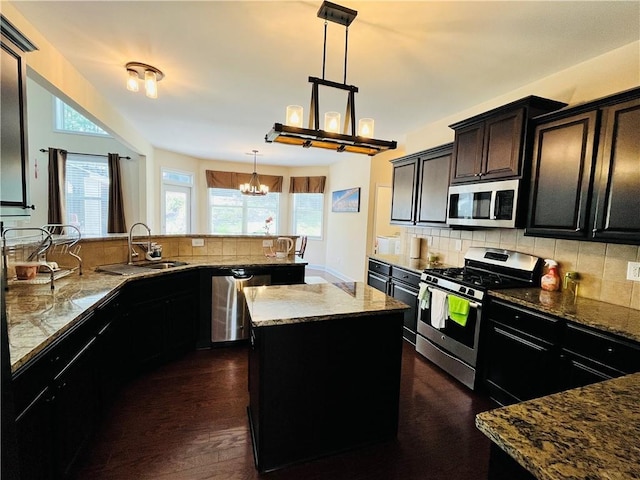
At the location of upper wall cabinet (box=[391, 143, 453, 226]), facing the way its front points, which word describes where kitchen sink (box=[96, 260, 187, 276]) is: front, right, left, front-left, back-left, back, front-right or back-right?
front

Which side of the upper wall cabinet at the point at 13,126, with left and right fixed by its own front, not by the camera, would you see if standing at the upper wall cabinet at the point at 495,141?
front

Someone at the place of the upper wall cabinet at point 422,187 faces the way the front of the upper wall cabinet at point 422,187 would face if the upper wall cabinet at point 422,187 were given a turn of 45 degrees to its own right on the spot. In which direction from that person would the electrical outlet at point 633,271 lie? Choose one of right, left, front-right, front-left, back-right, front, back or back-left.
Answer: back-left

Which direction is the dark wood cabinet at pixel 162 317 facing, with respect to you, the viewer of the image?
facing the viewer and to the right of the viewer

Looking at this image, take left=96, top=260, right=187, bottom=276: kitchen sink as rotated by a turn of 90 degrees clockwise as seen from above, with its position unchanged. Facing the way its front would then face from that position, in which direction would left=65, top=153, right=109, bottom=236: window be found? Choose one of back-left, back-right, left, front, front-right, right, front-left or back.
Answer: back-right

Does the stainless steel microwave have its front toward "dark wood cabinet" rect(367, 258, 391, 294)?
no

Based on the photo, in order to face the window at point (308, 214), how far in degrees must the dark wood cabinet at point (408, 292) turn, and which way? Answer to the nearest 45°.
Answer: approximately 90° to its right

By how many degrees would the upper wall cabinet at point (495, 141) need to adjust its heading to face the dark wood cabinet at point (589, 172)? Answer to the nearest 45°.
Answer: approximately 90° to its left

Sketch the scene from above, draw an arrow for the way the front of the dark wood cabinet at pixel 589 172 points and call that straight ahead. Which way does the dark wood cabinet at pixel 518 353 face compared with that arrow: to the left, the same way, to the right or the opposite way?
the same way

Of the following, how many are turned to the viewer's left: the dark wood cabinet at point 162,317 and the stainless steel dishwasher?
0

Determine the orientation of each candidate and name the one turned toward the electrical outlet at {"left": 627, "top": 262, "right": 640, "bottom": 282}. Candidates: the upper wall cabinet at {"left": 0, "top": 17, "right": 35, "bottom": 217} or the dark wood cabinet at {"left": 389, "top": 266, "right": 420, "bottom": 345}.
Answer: the upper wall cabinet

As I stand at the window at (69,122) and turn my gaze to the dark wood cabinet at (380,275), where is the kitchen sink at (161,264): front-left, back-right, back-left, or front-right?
front-right

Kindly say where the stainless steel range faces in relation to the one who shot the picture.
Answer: facing the viewer and to the left of the viewer

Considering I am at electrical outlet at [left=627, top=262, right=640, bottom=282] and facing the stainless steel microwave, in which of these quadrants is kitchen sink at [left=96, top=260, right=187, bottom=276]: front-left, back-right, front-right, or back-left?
front-left

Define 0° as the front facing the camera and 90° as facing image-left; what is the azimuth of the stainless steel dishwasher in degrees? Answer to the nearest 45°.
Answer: approximately 0°

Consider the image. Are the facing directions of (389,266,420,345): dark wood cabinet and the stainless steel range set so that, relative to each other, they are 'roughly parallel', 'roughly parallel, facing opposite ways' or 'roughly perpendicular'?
roughly parallel

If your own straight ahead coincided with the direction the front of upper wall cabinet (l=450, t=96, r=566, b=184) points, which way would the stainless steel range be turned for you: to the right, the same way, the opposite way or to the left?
the same way

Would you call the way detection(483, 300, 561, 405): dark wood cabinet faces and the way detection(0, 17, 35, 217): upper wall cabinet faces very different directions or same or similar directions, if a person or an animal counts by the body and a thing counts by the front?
very different directions

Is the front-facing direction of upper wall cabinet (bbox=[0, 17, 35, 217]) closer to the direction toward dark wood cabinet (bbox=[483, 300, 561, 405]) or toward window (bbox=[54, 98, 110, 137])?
the dark wood cabinet

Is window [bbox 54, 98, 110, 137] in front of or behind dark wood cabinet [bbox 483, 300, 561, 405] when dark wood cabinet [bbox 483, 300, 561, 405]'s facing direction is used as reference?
in front
